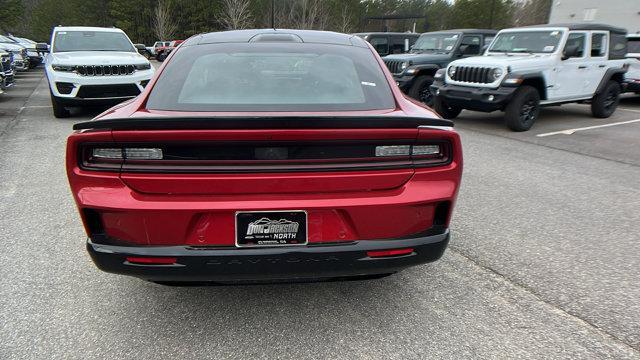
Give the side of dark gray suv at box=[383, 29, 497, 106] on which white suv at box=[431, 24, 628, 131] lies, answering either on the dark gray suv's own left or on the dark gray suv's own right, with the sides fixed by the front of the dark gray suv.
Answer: on the dark gray suv's own left

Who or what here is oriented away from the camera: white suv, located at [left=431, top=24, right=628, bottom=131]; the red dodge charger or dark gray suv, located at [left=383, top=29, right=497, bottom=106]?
the red dodge charger

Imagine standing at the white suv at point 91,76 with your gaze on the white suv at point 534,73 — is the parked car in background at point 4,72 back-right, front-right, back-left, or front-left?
back-left

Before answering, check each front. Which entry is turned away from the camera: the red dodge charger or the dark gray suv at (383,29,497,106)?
the red dodge charger

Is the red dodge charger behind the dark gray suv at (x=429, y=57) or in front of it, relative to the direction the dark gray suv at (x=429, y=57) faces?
in front

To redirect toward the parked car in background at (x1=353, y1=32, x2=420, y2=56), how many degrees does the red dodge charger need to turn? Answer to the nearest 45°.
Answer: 0° — it already faces it

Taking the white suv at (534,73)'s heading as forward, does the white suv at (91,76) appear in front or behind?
in front

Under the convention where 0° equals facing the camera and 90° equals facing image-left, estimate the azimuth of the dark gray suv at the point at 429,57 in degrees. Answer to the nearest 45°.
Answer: approximately 45°

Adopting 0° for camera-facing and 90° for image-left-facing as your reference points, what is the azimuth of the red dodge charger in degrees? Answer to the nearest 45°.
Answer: approximately 180°
